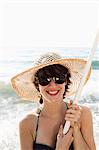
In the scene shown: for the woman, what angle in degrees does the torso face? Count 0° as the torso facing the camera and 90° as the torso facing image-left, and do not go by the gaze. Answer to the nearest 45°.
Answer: approximately 0°
